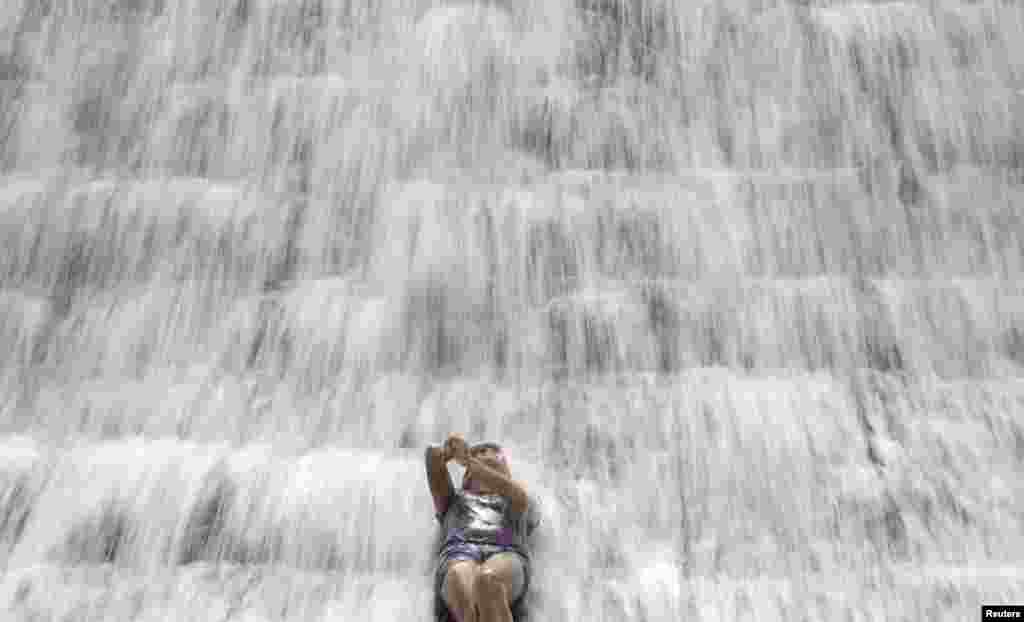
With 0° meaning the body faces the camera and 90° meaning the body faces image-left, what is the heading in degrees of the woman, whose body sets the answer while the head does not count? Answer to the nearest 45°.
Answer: approximately 0°
